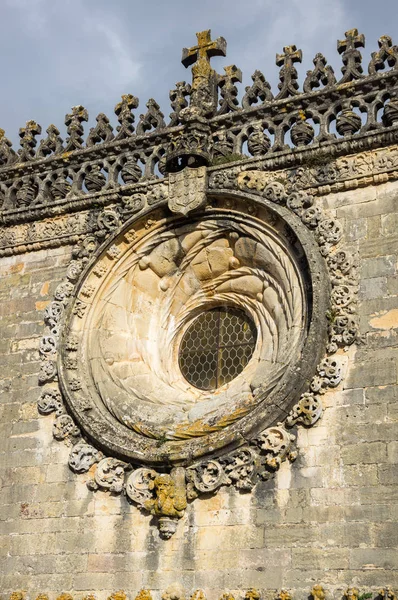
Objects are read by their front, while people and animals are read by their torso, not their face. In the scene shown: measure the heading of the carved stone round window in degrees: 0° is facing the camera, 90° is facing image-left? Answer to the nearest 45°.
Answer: approximately 45°
